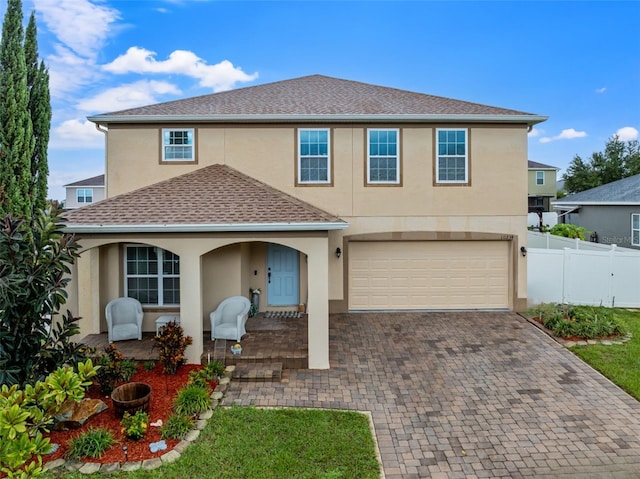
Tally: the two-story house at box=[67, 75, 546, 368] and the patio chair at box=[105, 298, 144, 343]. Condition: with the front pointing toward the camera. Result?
2

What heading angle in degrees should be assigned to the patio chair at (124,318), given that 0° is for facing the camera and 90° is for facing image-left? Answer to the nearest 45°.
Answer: approximately 0°

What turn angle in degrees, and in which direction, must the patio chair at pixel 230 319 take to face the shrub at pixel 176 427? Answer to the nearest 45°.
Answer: approximately 45° to its left

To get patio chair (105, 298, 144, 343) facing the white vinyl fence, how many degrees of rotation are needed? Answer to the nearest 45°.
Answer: approximately 90° to its left

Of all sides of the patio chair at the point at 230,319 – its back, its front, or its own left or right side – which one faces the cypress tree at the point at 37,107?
right

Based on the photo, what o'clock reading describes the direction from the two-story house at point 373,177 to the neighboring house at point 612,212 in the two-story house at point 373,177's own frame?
The neighboring house is roughly at 8 o'clock from the two-story house.

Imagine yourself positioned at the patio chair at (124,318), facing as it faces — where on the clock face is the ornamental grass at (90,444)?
The ornamental grass is roughly at 12 o'clock from the patio chair.

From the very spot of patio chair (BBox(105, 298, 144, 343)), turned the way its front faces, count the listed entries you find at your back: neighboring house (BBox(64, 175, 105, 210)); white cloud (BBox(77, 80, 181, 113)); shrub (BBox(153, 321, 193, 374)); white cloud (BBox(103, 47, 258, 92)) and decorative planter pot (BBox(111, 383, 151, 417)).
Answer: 3

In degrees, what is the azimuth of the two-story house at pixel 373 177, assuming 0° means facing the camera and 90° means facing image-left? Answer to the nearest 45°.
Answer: approximately 0°

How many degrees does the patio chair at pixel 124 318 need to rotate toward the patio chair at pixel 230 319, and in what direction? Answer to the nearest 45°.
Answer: approximately 45° to its left
